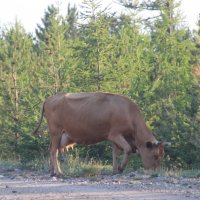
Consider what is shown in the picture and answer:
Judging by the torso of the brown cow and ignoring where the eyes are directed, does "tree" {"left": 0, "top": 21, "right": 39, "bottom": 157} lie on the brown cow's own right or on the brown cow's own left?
on the brown cow's own left

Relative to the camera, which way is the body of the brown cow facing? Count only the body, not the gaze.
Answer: to the viewer's right
